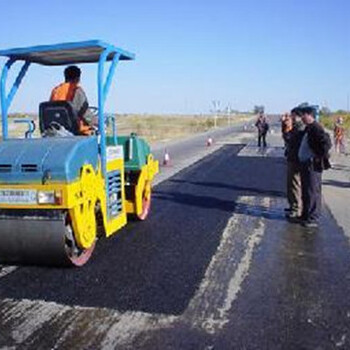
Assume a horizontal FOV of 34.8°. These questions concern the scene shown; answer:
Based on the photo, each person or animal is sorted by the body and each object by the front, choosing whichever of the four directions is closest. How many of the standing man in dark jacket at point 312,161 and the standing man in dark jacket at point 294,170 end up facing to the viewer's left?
2

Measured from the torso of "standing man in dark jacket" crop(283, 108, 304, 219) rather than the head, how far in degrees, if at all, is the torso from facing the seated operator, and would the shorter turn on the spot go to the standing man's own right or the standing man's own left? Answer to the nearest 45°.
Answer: approximately 45° to the standing man's own left

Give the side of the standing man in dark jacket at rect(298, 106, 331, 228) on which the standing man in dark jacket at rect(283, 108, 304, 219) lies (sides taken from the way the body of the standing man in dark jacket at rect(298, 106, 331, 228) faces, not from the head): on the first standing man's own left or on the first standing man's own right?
on the first standing man's own right

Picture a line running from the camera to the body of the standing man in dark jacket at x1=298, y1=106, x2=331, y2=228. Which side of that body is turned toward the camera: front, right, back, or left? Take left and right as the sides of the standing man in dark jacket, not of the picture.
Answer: left

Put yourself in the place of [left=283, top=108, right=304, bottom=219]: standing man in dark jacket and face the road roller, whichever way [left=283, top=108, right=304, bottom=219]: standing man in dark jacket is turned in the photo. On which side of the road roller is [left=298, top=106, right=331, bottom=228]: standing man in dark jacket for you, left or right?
left

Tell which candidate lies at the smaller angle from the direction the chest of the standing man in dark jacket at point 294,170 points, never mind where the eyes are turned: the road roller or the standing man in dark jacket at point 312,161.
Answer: the road roller

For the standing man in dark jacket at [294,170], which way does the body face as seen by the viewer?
to the viewer's left

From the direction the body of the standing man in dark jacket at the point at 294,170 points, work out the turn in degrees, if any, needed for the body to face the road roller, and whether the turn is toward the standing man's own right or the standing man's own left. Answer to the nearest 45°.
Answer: approximately 45° to the standing man's own left

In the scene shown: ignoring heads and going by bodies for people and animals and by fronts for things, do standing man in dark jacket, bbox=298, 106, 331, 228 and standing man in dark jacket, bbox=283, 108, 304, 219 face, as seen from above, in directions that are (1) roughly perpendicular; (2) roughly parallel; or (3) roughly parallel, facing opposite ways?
roughly parallel

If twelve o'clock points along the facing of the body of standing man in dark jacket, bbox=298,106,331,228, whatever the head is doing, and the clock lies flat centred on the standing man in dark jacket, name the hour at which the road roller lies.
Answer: The road roller is roughly at 10 o'clock from the standing man in dark jacket.
